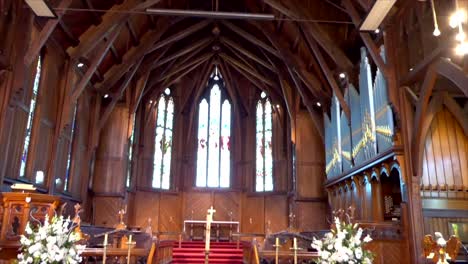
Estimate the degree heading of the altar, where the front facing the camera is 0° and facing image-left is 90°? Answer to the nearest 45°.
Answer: approximately 0°

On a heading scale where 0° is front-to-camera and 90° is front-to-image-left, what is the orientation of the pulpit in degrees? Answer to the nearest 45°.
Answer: approximately 315°

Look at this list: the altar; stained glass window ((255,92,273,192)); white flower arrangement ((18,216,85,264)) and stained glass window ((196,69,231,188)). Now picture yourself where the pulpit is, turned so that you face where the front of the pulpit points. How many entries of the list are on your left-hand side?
3

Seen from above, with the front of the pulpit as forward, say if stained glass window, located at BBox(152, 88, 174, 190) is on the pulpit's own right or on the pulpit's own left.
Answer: on the pulpit's own left

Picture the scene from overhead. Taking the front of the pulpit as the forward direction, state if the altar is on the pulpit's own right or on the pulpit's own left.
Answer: on the pulpit's own left

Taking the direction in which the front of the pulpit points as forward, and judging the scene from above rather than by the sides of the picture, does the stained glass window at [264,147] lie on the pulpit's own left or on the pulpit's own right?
on the pulpit's own left

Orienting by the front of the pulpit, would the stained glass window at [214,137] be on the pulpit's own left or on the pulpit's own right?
on the pulpit's own left

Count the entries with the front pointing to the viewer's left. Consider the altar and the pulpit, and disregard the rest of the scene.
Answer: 0

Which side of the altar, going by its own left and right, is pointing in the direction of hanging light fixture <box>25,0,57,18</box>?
front
